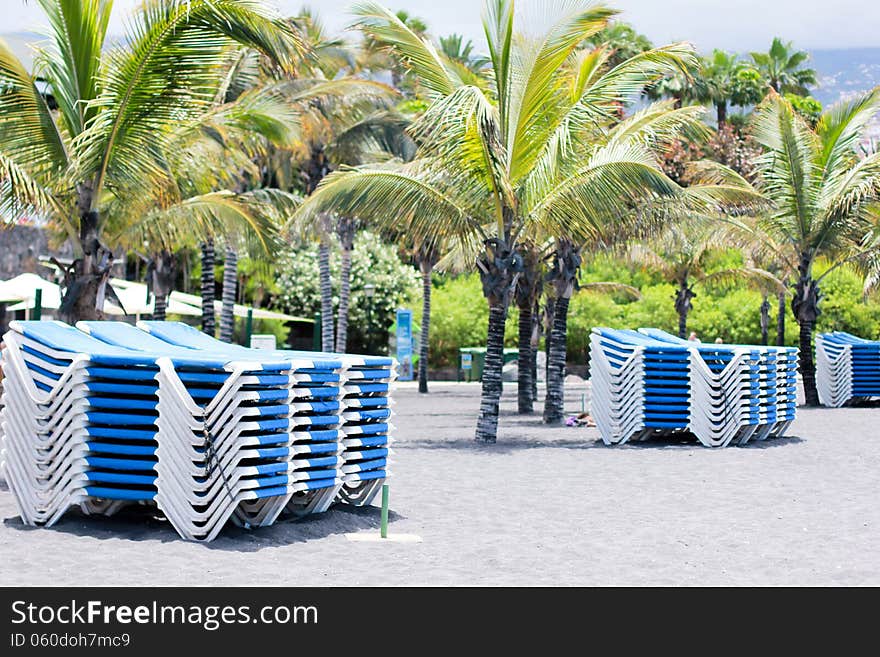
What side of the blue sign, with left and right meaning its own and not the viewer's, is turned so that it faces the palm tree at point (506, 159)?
front

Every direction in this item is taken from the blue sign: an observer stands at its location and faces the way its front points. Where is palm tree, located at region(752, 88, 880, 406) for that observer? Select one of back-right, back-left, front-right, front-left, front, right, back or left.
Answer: front-left

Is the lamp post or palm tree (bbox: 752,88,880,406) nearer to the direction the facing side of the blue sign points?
the palm tree

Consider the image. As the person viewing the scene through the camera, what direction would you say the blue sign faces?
facing the viewer

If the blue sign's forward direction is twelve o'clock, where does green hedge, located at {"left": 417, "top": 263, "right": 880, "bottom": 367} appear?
The green hedge is roughly at 8 o'clock from the blue sign.

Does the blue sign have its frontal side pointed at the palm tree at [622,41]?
no

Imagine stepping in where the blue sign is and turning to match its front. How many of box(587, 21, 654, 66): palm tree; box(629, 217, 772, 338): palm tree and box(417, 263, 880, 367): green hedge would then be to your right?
0

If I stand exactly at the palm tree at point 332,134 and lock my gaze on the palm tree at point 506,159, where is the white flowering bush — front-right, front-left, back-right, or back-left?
back-left
